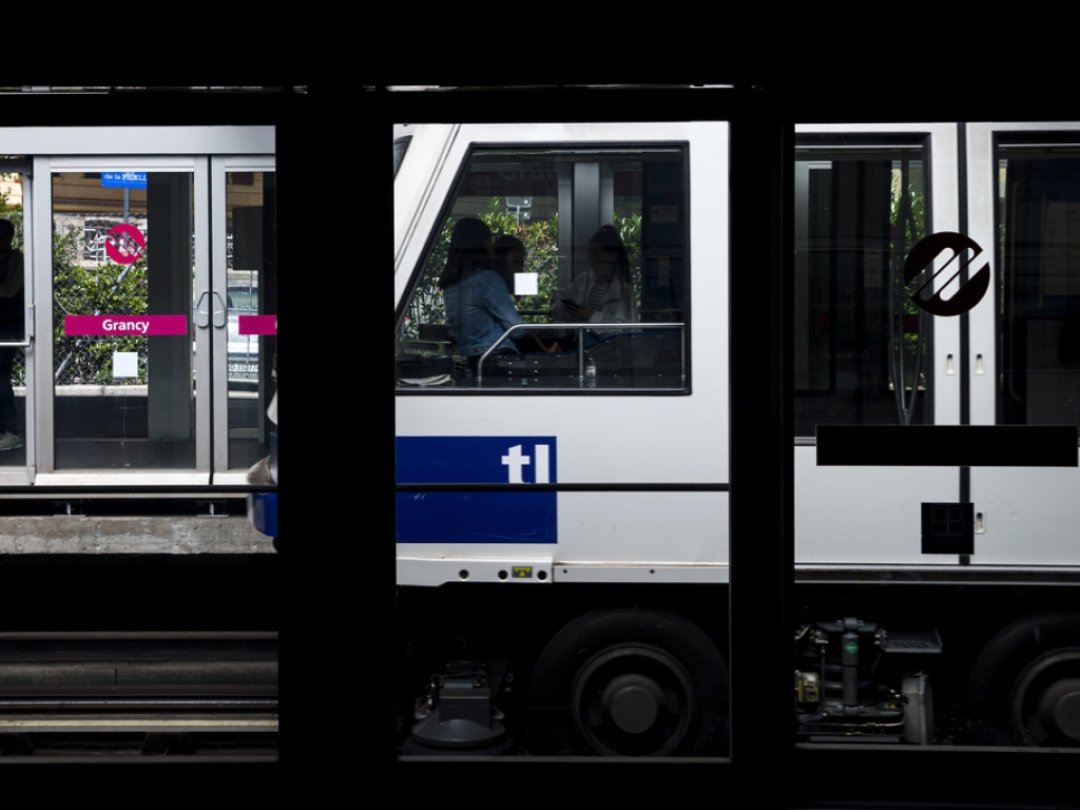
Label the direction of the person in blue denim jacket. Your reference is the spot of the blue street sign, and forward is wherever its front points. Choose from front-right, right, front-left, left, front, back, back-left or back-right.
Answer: front-left

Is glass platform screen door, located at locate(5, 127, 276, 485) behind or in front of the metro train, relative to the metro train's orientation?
in front

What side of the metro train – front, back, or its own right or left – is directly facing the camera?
left

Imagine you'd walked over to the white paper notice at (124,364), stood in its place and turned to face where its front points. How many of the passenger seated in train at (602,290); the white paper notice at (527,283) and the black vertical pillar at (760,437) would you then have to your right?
0

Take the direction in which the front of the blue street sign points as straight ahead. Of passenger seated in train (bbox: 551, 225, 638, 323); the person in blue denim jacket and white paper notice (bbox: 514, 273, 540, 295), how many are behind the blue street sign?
0

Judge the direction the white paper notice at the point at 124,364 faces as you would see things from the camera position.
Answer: facing the viewer

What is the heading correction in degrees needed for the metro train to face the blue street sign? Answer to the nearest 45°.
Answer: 0° — it already faces it

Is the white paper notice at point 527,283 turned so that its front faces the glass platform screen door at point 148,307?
no

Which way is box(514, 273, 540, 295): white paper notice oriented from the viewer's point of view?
toward the camera

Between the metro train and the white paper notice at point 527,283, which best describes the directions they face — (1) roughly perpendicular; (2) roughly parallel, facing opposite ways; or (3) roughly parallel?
roughly perpendicular

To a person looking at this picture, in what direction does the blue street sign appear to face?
facing the viewer

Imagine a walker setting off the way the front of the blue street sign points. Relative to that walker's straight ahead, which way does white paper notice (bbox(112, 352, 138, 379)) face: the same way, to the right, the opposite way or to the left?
the same way

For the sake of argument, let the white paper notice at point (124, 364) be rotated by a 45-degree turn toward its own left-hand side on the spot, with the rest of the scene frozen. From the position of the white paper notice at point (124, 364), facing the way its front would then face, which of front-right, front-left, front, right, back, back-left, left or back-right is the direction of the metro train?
front
